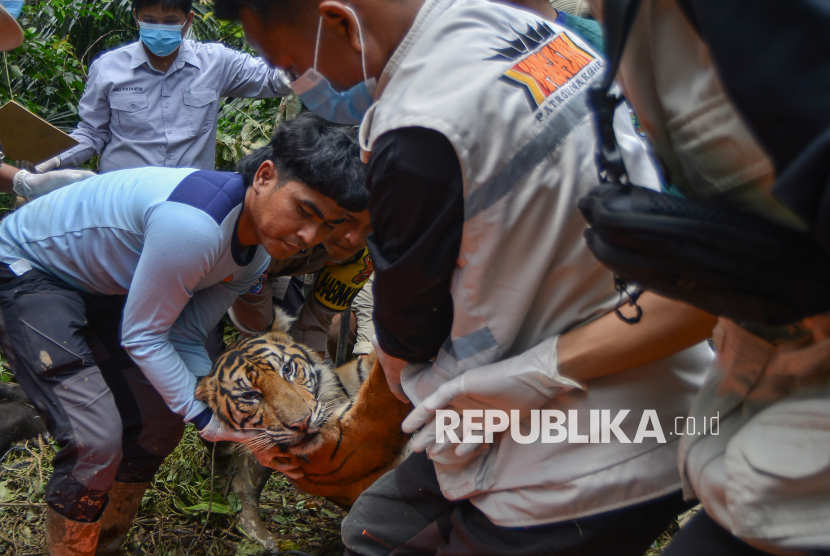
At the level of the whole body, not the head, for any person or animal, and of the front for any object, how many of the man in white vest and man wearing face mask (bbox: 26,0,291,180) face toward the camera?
1

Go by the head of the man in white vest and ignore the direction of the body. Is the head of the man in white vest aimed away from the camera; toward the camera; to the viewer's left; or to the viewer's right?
to the viewer's left

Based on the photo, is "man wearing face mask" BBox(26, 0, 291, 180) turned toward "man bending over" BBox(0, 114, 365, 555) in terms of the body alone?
yes

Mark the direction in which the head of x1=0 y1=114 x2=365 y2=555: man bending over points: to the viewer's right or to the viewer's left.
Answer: to the viewer's right

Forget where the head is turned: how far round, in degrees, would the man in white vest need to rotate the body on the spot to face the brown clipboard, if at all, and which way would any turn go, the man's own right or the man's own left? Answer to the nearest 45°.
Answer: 0° — they already face it

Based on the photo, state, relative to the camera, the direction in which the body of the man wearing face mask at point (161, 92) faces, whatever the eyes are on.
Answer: toward the camera

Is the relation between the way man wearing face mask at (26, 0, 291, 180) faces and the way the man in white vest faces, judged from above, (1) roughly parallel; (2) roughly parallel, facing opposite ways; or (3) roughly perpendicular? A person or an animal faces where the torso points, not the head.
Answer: roughly parallel, facing opposite ways

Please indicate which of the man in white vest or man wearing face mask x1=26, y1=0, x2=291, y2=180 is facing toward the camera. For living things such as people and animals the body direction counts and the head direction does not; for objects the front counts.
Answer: the man wearing face mask

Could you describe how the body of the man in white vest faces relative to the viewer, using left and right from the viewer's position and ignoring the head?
facing away from the viewer and to the left of the viewer

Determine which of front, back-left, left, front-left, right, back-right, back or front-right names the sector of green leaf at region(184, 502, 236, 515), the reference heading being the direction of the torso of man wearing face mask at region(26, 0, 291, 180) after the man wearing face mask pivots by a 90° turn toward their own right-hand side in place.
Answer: left

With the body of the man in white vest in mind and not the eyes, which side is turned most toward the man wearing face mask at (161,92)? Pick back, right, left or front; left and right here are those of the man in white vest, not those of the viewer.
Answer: front

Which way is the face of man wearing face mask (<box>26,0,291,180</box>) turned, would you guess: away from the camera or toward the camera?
toward the camera

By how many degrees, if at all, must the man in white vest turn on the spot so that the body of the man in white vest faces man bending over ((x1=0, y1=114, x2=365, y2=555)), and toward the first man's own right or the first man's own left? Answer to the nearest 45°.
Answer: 0° — they already face them

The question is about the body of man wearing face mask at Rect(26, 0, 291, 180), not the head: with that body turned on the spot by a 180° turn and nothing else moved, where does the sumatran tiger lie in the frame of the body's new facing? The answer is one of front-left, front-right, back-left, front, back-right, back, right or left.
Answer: back
